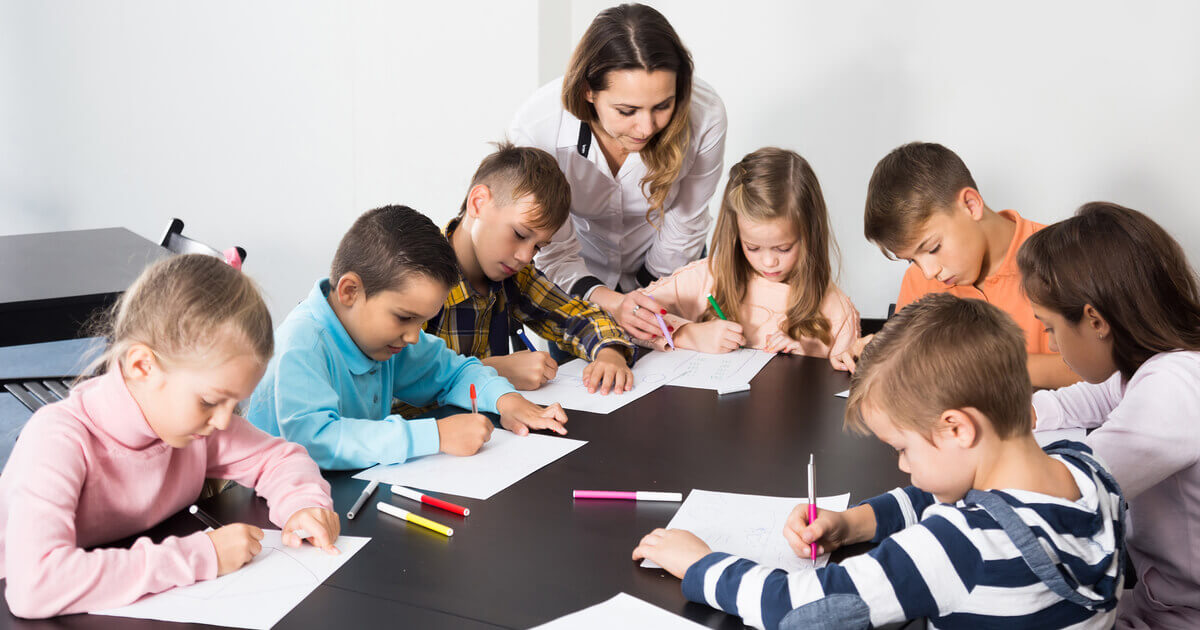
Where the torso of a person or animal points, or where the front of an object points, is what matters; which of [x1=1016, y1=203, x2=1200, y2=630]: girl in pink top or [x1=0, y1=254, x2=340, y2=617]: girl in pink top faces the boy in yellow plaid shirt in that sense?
[x1=1016, y1=203, x2=1200, y2=630]: girl in pink top

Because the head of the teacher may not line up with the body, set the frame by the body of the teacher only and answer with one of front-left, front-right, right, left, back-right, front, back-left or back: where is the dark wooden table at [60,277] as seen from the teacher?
right

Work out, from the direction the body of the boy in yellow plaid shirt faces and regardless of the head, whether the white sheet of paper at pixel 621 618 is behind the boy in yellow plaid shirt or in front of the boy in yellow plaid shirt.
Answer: in front

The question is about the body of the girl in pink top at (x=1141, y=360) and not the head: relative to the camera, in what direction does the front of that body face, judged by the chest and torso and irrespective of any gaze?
to the viewer's left

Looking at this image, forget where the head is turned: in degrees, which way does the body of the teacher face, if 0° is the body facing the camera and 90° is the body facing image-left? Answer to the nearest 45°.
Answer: approximately 0°

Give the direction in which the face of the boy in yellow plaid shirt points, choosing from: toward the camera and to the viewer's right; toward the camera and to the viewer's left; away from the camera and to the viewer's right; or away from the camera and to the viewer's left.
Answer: toward the camera and to the viewer's right

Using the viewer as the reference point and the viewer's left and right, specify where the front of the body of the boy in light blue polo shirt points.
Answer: facing the viewer and to the right of the viewer

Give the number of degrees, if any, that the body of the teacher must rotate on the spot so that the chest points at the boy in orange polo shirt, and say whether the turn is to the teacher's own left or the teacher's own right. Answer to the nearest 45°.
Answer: approximately 45° to the teacher's own left

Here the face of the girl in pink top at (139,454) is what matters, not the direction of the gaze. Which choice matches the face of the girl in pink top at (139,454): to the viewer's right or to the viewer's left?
to the viewer's right
